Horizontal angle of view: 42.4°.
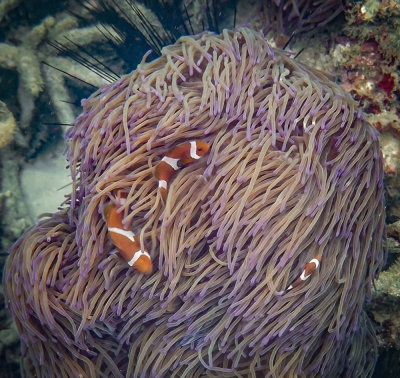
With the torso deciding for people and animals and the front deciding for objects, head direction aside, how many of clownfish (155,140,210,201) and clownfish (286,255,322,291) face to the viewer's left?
0

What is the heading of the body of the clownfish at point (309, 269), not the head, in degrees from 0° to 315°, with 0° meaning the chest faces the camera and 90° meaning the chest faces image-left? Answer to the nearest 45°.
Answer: approximately 225°

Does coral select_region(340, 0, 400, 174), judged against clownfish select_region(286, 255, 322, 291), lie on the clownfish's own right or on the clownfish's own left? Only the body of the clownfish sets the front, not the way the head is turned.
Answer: on the clownfish's own left

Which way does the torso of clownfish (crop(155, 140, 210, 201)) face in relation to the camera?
to the viewer's right

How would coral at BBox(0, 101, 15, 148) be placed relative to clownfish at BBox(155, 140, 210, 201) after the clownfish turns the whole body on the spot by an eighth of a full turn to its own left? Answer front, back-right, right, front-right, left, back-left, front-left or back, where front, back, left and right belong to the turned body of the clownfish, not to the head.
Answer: left

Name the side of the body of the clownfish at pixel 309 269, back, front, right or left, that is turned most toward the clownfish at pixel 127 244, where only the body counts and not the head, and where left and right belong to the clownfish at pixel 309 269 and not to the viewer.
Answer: back
